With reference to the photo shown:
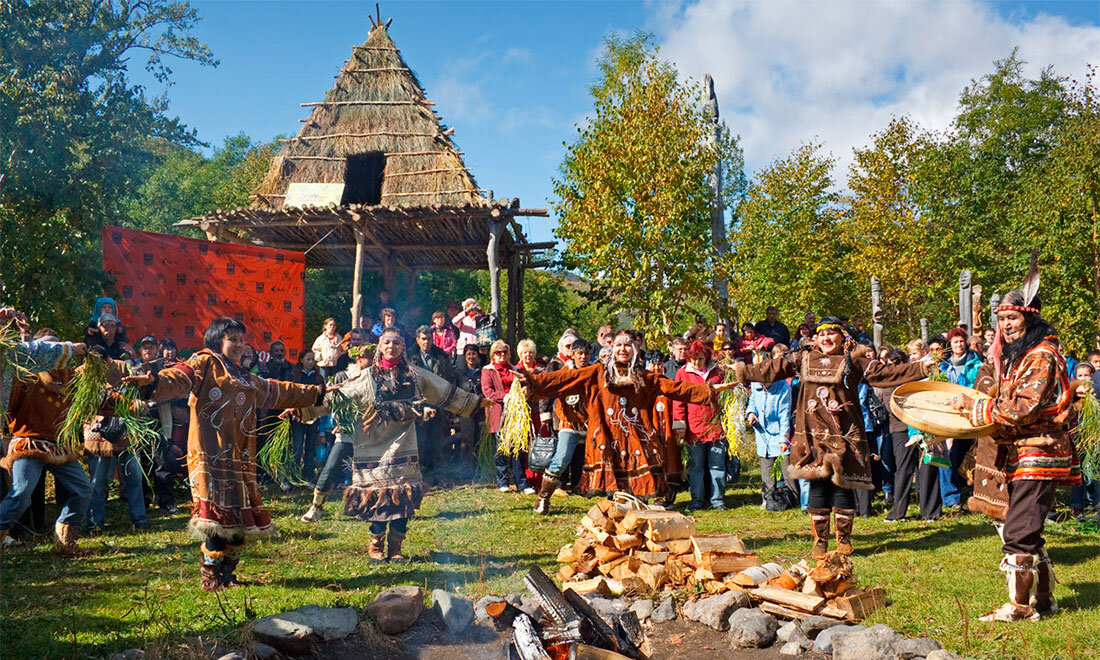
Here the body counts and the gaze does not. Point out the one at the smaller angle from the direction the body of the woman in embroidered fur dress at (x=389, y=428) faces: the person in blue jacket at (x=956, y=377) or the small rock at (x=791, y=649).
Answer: the small rock

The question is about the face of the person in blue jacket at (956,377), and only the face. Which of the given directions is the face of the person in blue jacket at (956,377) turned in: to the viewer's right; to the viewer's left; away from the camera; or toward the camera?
toward the camera

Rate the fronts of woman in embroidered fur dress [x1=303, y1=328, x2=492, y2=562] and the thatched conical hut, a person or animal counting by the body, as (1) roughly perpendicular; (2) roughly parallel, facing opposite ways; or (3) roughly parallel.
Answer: roughly parallel

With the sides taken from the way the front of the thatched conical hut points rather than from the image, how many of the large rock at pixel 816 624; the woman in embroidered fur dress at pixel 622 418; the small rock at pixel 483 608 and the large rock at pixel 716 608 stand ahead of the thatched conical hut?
4

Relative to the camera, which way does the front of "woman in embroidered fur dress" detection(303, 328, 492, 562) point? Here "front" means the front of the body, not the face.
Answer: toward the camera

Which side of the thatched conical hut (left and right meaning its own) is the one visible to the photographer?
front

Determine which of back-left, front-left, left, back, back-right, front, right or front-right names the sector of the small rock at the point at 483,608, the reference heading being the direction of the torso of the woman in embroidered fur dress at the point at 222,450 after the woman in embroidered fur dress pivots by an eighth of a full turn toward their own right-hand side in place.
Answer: front-left

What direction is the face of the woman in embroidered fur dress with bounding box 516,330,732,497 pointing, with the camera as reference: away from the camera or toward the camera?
toward the camera

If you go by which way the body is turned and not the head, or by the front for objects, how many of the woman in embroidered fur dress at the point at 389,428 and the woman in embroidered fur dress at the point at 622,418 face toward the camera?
2

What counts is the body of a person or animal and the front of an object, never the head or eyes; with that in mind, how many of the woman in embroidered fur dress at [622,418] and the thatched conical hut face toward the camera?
2

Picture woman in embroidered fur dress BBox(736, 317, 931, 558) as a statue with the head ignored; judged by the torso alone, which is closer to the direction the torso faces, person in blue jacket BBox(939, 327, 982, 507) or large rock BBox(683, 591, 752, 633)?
the large rock

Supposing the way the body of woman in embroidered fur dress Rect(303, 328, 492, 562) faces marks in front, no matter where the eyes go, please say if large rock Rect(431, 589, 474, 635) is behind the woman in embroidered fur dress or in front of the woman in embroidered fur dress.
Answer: in front

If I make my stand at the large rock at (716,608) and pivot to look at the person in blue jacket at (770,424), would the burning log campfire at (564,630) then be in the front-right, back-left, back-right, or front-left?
back-left

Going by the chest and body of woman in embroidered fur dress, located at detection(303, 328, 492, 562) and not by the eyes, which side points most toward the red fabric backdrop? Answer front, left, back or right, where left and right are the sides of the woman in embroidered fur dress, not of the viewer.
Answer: back

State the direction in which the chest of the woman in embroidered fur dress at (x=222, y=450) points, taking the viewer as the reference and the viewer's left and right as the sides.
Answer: facing the viewer and to the right of the viewer

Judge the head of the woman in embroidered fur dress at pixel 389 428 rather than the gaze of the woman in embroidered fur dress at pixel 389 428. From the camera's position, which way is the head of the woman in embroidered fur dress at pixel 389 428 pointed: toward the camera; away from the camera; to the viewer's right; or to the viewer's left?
toward the camera

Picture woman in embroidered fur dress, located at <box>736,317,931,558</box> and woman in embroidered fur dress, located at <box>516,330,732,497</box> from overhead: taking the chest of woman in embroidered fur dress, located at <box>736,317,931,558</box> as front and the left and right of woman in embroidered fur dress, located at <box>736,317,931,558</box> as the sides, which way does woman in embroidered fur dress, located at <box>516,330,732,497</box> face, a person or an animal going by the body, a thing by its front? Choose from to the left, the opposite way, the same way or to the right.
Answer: the same way

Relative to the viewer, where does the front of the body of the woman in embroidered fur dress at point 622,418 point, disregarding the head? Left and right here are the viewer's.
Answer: facing the viewer

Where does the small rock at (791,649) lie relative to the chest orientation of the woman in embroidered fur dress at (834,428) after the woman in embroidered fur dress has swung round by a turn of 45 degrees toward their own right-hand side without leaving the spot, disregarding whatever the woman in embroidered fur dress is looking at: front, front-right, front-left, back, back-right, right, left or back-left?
front-left
